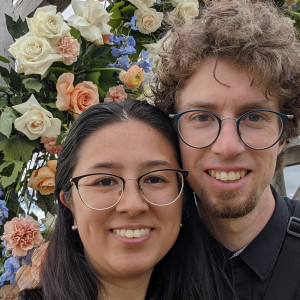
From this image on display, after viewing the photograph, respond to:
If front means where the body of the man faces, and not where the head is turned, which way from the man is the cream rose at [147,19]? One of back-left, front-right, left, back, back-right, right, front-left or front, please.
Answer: back-right

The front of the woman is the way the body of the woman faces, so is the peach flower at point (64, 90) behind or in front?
behind

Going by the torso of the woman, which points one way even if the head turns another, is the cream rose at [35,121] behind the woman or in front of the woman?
behind

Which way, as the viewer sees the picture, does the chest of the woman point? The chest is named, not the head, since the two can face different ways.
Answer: toward the camera

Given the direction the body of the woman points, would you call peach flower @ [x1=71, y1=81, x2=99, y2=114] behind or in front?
behind

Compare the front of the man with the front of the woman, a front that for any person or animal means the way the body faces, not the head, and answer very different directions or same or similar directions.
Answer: same or similar directions

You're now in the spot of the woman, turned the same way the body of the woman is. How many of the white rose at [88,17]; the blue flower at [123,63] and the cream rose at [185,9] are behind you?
3

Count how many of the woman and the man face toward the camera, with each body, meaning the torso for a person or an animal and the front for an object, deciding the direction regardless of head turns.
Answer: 2

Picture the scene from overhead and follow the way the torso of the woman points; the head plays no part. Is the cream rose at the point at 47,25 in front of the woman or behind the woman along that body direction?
behind

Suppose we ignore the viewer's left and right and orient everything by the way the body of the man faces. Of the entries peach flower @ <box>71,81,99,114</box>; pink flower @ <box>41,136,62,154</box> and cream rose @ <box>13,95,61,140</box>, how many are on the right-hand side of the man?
3

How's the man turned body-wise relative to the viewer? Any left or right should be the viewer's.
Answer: facing the viewer

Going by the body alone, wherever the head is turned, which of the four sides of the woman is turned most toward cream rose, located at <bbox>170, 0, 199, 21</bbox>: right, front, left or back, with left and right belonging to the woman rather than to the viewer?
back
